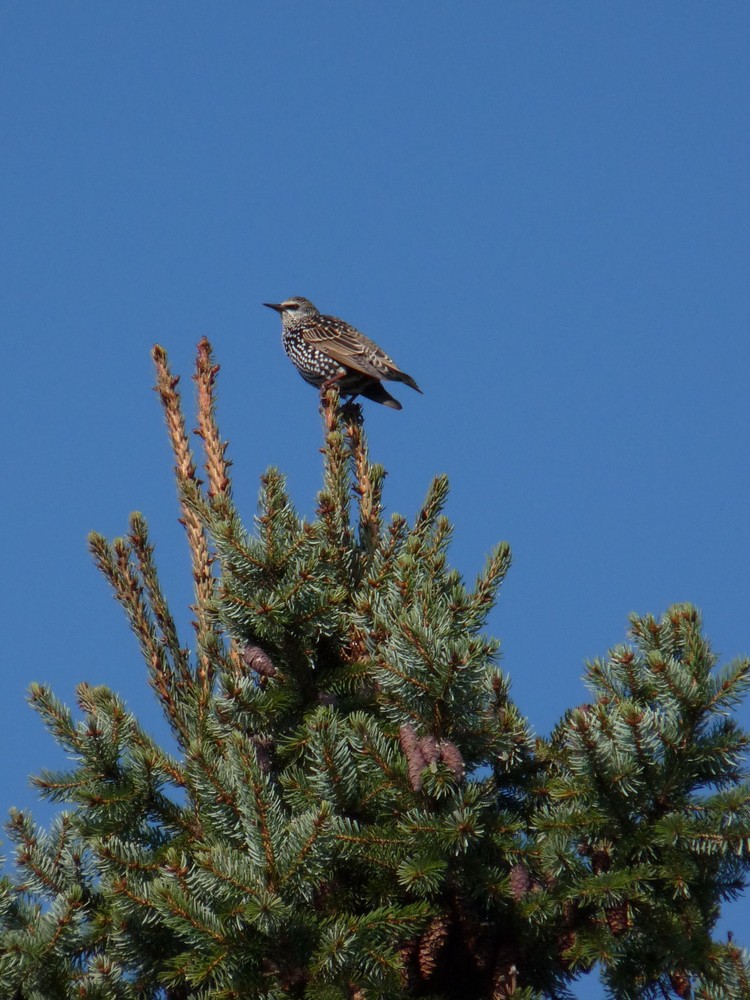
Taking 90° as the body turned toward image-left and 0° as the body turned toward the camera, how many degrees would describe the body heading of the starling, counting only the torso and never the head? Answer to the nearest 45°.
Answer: approximately 90°
